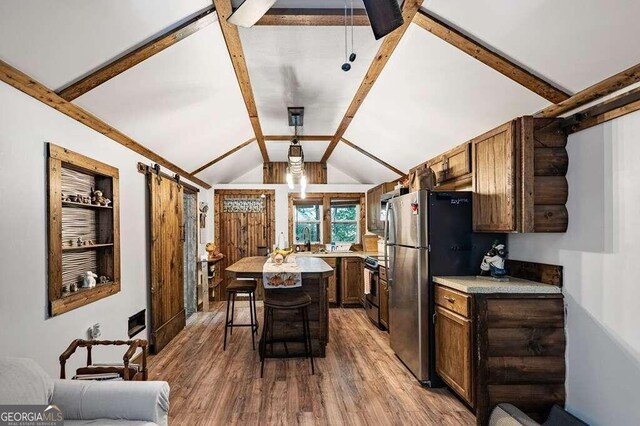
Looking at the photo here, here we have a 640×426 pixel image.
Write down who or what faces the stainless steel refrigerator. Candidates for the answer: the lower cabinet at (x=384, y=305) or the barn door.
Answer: the barn door

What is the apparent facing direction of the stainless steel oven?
to the viewer's left

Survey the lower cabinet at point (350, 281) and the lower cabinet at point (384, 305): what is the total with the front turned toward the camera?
1

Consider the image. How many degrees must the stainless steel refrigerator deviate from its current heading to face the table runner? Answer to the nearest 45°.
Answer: approximately 45° to its right

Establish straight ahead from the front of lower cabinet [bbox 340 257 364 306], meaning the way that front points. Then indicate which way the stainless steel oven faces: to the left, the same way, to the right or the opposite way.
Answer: to the right

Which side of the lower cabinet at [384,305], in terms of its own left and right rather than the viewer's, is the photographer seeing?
left

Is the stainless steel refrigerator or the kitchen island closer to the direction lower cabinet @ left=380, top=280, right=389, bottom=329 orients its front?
the kitchen island

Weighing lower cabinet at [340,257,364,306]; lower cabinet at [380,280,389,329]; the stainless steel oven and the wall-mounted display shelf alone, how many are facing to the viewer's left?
2

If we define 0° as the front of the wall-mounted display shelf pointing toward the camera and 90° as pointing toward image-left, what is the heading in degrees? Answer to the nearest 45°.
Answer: approximately 315°

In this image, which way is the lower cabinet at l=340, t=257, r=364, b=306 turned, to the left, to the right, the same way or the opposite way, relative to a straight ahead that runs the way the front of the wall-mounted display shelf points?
to the right

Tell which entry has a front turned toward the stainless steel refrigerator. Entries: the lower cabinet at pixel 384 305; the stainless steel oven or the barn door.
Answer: the barn door

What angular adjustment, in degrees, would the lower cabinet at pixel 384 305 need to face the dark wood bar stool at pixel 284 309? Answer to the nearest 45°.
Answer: approximately 45° to its left

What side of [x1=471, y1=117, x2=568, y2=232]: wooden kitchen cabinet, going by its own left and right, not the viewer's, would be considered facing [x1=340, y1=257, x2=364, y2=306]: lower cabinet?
right

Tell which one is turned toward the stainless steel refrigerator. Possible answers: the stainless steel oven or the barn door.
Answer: the barn door

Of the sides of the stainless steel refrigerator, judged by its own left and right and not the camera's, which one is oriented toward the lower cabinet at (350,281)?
right
